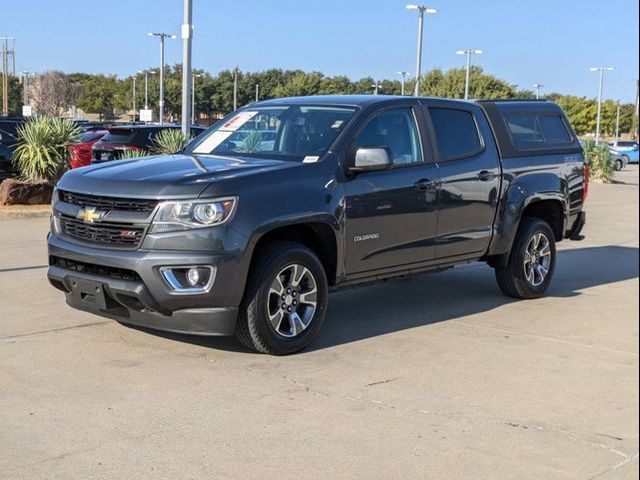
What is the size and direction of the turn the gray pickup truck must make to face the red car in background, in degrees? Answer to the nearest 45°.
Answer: approximately 90° to its right

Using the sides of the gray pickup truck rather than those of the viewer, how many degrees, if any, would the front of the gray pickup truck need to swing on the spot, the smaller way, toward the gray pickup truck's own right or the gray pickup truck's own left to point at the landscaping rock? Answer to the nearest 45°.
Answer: approximately 90° to the gray pickup truck's own right

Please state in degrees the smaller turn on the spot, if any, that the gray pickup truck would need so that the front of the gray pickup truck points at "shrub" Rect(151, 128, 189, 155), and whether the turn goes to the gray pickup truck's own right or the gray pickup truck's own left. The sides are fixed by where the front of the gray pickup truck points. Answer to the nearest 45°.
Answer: approximately 135° to the gray pickup truck's own right

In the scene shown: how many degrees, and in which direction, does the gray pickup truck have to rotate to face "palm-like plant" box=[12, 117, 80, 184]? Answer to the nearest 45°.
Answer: approximately 90° to its right

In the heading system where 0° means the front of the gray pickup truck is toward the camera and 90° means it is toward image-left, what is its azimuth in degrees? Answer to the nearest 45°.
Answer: approximately 45°

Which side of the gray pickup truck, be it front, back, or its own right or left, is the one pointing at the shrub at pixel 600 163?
back

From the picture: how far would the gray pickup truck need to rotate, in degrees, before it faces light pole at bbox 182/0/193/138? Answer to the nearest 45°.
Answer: approximately 135° to its right
